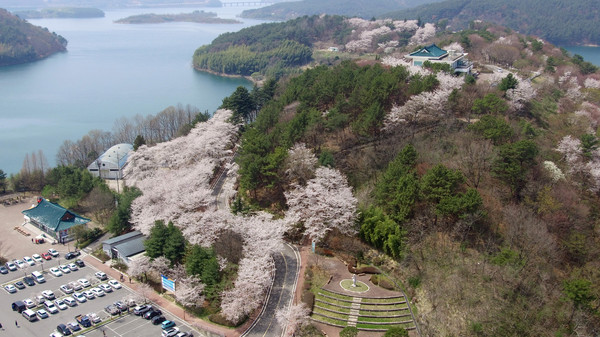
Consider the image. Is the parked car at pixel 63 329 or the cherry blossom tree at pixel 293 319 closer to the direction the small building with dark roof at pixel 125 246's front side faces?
the parked car

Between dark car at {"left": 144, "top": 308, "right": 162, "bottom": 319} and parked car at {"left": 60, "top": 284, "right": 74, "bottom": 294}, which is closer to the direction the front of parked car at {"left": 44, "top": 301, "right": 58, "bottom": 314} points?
the dark car

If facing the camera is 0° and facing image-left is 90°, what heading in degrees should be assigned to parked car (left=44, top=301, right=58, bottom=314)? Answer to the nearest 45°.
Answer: approximately 315°

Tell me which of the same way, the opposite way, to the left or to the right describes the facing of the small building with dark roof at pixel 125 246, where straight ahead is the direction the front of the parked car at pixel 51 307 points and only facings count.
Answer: to the right

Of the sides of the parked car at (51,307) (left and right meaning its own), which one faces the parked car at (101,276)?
left

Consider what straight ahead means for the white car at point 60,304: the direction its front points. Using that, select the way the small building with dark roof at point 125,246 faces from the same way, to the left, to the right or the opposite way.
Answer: to the right

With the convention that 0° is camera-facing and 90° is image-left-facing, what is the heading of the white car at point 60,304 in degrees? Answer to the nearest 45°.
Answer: approximately 315°

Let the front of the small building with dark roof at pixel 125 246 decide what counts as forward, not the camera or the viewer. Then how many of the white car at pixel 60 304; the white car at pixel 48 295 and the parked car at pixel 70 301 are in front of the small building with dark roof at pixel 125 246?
3

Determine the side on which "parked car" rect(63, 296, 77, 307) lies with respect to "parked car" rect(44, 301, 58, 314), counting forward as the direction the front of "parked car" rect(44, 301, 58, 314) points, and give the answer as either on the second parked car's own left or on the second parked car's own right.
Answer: on the second parked car's own left

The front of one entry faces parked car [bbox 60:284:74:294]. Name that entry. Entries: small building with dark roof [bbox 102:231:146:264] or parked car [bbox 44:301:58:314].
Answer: the small building with dark roof

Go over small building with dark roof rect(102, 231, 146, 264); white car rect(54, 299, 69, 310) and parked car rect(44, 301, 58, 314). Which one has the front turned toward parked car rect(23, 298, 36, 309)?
the small building with dark roof
